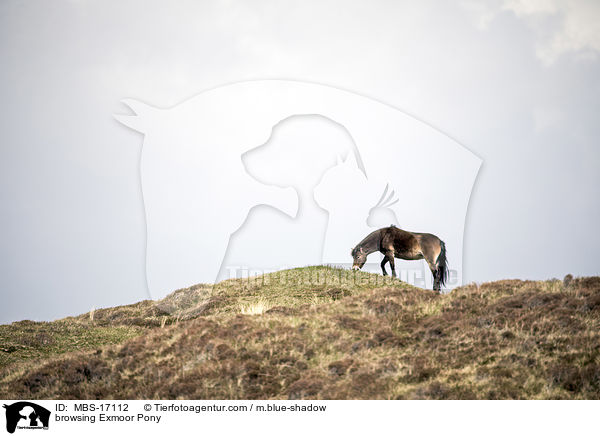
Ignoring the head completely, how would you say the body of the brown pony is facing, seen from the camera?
to the viewer's left
